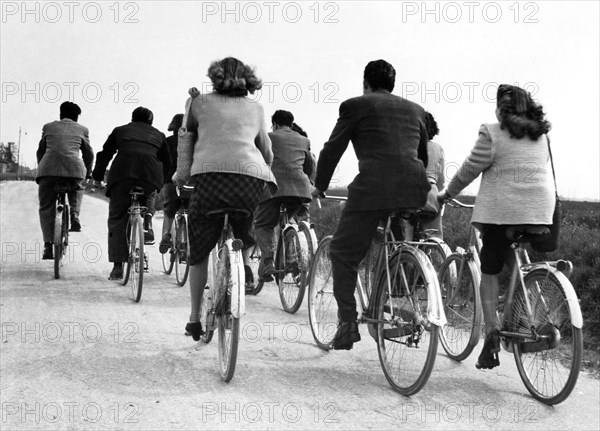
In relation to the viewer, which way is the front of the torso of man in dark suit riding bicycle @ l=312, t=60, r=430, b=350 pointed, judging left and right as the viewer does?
facing away from the viewer and to the left of the viewer

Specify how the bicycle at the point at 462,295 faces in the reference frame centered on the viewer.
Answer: facing away from the viewer and to the left of the viewer

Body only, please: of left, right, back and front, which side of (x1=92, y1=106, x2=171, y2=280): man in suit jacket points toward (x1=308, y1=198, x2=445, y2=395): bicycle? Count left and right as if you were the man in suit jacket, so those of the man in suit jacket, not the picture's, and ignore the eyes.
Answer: back

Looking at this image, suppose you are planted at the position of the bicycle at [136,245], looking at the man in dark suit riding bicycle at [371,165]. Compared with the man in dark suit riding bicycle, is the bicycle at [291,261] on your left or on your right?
left

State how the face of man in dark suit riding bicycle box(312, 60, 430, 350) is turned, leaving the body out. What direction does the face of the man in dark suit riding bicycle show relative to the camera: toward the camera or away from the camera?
away from the camera

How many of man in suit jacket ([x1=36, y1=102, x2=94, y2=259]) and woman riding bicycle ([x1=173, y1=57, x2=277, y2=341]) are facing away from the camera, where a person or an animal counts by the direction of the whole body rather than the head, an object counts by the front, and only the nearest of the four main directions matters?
2

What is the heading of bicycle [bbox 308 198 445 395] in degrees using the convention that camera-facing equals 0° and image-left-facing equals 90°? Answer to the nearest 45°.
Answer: approximately 135°

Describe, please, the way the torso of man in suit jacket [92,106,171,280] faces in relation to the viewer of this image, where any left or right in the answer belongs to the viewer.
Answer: facing away from the viewer

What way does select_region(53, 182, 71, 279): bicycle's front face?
away from the camera

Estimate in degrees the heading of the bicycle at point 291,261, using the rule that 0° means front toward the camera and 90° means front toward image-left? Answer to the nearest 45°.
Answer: approximately 135°
